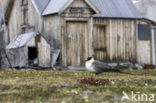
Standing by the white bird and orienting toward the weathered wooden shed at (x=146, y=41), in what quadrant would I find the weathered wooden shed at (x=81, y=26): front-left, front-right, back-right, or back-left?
front-left

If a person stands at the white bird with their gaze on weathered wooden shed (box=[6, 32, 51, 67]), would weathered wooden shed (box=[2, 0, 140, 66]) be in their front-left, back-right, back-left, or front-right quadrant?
front-right

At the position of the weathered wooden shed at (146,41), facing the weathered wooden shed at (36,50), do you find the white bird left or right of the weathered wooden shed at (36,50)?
left

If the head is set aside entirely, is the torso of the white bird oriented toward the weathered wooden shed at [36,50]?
no

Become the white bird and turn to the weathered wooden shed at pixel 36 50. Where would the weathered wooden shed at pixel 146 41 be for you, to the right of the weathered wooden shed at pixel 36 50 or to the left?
right

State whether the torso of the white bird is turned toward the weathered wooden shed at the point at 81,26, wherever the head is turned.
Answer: no

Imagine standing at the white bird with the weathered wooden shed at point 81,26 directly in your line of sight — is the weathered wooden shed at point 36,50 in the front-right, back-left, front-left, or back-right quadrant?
front-left

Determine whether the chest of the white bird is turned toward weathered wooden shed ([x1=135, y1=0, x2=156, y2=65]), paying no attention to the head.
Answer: no
